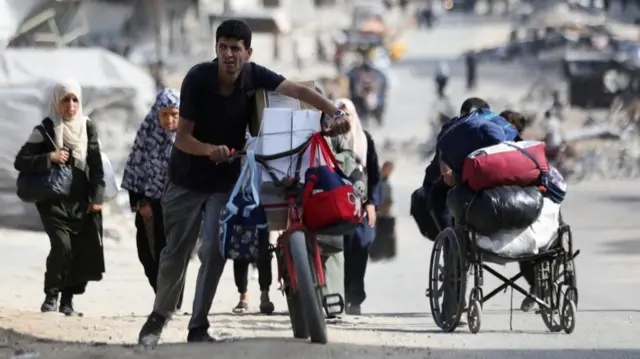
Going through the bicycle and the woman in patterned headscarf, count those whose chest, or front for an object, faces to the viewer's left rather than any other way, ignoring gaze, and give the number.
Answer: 0

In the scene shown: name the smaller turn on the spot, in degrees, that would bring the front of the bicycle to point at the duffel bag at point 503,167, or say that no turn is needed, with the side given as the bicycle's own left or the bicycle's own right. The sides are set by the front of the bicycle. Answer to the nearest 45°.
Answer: approximately 135° to the bicycle's own left

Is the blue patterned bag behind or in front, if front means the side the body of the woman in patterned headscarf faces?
in front

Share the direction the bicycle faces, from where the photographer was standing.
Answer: facing the viewer

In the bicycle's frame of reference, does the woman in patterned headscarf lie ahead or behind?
behind

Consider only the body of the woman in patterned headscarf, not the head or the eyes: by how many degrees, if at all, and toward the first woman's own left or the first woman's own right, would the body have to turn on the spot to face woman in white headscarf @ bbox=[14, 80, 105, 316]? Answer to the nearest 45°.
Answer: approximately 135° to the first woman's own right

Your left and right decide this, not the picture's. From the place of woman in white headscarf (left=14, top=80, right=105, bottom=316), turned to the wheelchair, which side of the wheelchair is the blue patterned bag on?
right

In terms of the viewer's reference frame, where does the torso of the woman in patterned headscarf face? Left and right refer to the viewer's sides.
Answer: facing the viewer and to the right of the viewer
